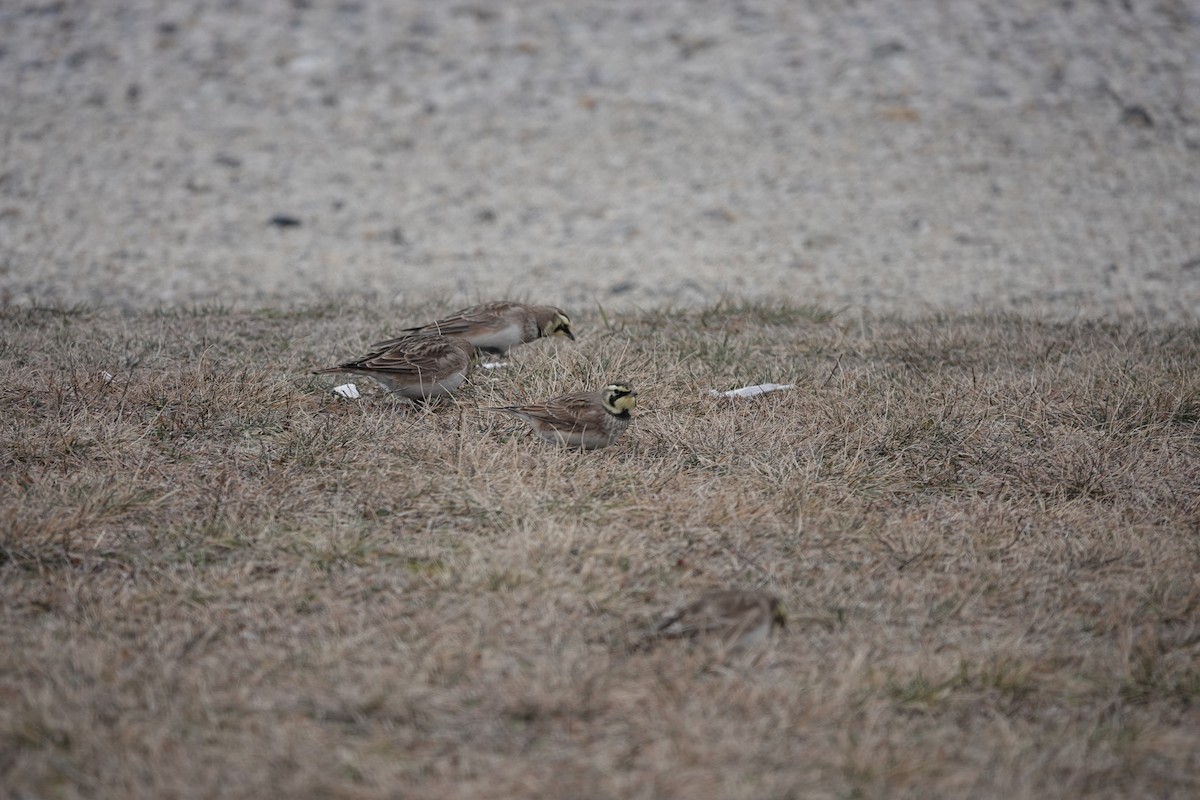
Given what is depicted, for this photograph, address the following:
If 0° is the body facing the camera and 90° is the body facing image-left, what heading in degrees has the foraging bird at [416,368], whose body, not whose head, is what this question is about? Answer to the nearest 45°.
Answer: approximately 270°

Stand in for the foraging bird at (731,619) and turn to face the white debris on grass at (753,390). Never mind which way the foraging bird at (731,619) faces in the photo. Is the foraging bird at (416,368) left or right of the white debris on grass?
left

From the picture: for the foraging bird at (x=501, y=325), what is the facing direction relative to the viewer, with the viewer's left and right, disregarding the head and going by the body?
facing to the right of the viewer

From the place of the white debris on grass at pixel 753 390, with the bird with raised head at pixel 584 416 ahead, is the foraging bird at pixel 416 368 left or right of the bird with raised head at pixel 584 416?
right

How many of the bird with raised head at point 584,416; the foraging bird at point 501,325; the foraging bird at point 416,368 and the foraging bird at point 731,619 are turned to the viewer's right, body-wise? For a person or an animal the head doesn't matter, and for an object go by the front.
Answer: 4

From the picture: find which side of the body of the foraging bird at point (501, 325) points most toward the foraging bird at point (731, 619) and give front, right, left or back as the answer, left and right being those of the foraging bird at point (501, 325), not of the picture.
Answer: right

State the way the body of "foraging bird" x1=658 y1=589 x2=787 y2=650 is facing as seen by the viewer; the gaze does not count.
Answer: to the viewer's right

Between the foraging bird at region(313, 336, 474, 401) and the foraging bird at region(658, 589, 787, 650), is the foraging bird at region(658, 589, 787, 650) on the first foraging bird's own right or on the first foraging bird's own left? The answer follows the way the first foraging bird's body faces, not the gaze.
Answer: on the first foraging bird's own right

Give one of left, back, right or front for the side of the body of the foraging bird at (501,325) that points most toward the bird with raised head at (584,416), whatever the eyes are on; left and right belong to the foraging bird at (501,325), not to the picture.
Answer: right

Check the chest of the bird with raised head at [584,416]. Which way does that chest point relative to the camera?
to the viewer's right

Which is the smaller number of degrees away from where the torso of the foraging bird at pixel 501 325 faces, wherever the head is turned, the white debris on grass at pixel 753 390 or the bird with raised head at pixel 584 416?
the white debris on grass

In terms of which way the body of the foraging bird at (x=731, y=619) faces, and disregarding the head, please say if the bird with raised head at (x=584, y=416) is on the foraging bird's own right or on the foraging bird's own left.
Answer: on the foraging bird's own left
